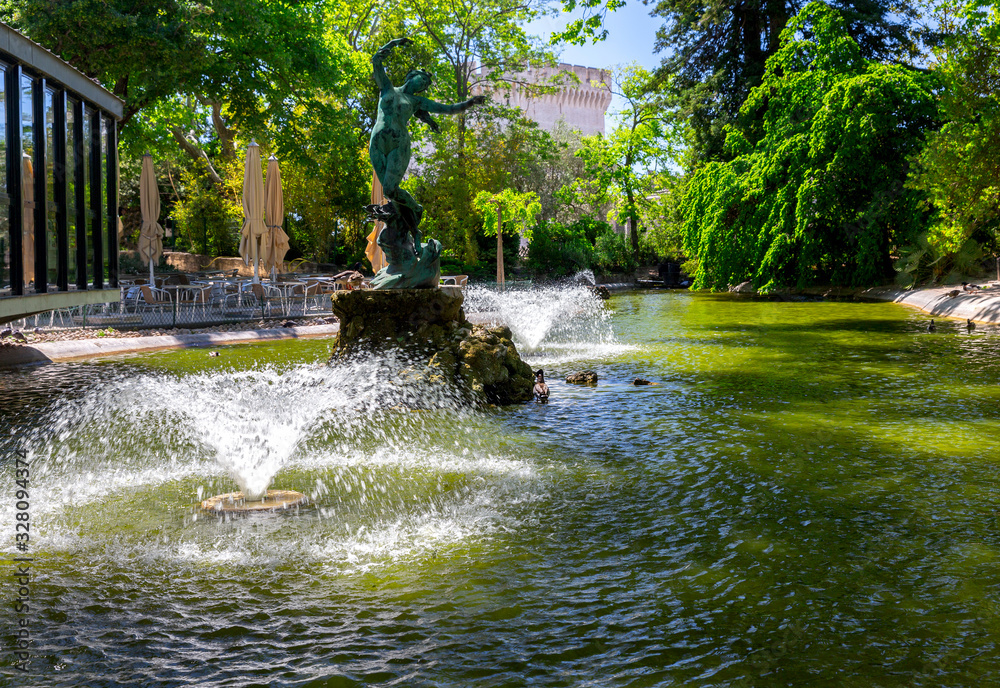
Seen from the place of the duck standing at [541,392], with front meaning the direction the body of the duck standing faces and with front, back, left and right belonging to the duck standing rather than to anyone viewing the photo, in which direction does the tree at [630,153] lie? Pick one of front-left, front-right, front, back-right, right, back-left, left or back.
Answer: back

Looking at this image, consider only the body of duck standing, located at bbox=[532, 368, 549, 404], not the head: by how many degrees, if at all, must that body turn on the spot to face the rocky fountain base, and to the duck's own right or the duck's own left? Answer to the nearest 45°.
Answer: approximately 45° to the duck's own left

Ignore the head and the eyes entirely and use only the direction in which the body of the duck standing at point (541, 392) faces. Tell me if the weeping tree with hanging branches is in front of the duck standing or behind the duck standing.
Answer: in front

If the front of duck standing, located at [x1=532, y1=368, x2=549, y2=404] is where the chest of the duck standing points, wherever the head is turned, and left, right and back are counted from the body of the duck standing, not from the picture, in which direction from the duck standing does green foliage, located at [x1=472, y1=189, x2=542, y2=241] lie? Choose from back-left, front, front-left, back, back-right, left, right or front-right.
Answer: front

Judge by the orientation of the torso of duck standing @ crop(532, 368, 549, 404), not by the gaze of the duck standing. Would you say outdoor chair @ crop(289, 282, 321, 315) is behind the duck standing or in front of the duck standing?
in front
